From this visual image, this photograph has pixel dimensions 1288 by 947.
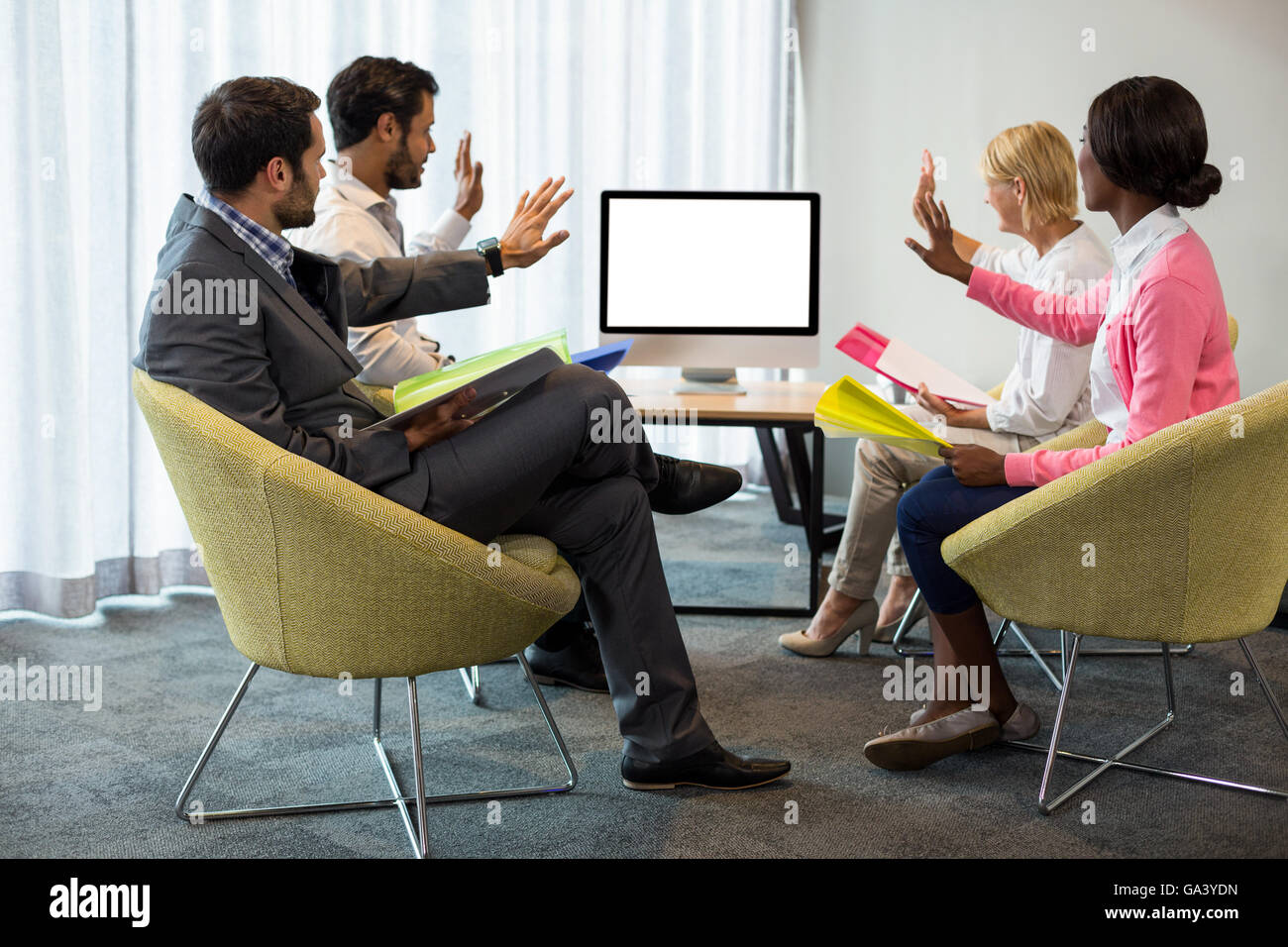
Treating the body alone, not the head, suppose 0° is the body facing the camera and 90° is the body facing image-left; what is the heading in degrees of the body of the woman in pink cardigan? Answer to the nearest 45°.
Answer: approximately 90°

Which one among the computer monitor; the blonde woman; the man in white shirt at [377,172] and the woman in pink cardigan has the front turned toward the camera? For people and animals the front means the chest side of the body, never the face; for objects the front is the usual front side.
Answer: the computer monitor

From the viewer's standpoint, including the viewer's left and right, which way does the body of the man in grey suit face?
facing to the right of the viewer

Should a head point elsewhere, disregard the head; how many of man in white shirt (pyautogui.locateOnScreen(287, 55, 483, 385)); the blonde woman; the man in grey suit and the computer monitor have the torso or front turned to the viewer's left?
1

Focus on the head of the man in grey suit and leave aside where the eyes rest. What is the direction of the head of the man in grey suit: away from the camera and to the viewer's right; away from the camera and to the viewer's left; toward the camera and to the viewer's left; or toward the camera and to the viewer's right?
away from the camera and to the viewer's right

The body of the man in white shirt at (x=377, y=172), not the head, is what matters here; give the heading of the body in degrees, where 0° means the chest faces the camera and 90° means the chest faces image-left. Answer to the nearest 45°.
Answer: approximately 270°

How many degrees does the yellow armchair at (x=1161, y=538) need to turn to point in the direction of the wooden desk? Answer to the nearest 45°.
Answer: approximately 45° to its right

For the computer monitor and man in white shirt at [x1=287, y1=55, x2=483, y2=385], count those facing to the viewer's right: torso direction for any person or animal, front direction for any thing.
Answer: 1

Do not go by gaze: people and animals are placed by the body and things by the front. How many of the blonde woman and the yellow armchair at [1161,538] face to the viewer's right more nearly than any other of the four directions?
0

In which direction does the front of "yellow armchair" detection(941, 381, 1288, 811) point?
to the viewer's left

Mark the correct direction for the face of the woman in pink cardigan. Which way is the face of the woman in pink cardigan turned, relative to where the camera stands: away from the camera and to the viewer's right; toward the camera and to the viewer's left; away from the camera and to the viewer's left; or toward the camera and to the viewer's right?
away from the camera and to the viewer's left
